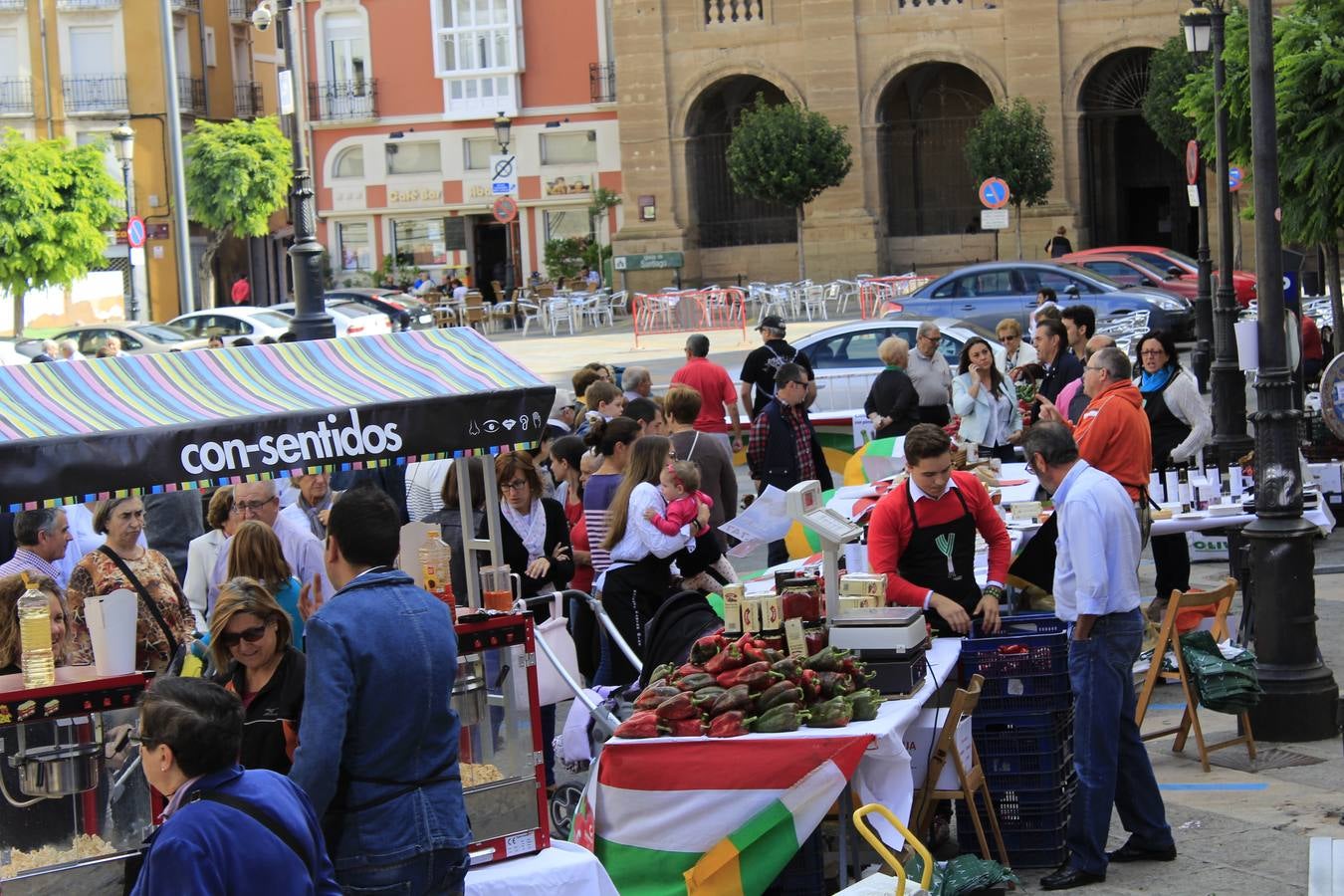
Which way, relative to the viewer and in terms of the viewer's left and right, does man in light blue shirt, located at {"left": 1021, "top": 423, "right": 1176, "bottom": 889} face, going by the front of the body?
facing to the left of the viewer

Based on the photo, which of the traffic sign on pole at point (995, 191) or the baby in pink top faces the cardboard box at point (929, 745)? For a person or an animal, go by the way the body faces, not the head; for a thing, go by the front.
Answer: the traffic sign on pole

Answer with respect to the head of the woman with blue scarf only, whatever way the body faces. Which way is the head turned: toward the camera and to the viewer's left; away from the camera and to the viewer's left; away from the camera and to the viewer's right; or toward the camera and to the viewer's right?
toward the camera and to the viewer's left

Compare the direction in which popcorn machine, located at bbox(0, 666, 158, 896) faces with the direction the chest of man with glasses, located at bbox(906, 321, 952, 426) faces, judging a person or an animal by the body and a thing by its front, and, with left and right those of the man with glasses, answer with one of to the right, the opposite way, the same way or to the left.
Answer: the same way

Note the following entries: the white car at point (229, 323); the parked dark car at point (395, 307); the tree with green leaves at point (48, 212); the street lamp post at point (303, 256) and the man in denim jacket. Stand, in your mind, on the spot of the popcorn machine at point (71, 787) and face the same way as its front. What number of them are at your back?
4

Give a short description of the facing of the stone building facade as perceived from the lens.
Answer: facing the viewer

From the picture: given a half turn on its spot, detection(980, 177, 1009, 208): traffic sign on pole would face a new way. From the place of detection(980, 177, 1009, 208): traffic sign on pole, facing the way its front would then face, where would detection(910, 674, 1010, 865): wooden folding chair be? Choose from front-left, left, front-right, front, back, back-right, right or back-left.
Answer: back

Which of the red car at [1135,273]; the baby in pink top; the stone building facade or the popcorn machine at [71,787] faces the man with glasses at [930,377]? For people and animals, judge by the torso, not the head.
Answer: the stone building facade

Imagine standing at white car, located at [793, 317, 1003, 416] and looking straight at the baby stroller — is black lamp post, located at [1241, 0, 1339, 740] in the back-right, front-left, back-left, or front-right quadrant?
front-left

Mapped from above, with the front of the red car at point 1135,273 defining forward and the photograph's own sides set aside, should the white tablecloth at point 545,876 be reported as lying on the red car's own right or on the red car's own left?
on the red car's own right

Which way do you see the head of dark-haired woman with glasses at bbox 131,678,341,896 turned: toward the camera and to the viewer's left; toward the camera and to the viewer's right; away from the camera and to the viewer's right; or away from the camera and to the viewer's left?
away from the camera and to the viewer's left

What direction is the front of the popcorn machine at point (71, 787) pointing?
toward the camera

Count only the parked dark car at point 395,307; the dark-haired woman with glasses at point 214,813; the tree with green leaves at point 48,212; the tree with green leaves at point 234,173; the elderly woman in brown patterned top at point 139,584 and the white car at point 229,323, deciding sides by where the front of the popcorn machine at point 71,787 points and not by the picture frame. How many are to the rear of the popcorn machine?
5

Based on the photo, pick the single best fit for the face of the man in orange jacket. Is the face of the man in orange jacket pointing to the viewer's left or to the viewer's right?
to the viewer's left

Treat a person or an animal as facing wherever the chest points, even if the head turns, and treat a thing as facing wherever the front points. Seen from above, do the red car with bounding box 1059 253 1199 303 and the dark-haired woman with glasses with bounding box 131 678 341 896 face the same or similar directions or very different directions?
very different directions

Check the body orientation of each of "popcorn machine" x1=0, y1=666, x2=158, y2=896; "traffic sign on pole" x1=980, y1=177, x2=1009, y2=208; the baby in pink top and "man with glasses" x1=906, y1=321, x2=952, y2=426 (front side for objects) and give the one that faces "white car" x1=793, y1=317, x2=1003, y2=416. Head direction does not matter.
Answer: the traffic sign on pole
